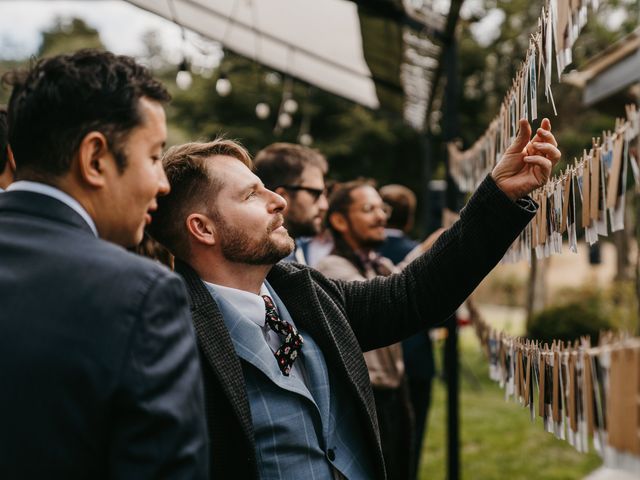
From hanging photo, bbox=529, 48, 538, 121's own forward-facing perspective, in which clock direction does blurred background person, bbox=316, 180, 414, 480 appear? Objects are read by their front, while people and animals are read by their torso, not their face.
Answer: The blurred background person is roughly at 2 o'clock from the hanging photo.

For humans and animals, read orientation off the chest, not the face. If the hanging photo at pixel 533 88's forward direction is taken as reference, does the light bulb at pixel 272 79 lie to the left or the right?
on its right

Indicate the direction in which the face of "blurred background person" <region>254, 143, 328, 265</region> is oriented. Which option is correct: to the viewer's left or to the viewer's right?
to the viewer's right

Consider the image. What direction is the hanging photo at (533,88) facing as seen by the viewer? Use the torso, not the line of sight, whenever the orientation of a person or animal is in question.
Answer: to the viewer's left

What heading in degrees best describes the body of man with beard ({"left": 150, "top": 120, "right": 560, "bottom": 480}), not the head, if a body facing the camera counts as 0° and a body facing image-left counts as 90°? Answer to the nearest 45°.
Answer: approximately 315°

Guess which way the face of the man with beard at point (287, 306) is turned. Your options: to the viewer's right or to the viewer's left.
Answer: to the viewer's right

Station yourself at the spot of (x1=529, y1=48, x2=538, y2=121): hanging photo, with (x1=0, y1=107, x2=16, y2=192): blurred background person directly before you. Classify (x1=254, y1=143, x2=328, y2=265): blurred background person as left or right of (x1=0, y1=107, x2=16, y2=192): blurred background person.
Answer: right

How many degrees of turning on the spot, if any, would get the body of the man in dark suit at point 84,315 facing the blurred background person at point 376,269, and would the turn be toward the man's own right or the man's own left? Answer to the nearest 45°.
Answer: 0° — they already face them

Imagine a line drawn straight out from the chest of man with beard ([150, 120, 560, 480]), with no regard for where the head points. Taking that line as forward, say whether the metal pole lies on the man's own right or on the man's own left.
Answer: on the man's own left

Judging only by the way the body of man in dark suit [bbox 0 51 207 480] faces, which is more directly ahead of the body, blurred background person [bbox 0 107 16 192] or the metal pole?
the metal pole

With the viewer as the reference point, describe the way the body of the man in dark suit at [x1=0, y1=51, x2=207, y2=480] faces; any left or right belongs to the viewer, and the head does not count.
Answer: facing away from the viewer and to the right of the viewer

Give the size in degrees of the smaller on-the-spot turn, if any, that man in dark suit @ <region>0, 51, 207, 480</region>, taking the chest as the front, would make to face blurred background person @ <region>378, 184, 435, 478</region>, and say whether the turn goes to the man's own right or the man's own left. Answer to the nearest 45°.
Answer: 0° — they already face them

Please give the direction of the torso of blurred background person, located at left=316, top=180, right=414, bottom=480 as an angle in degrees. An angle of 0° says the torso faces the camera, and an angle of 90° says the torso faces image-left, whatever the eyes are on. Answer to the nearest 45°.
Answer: approximately 315°
